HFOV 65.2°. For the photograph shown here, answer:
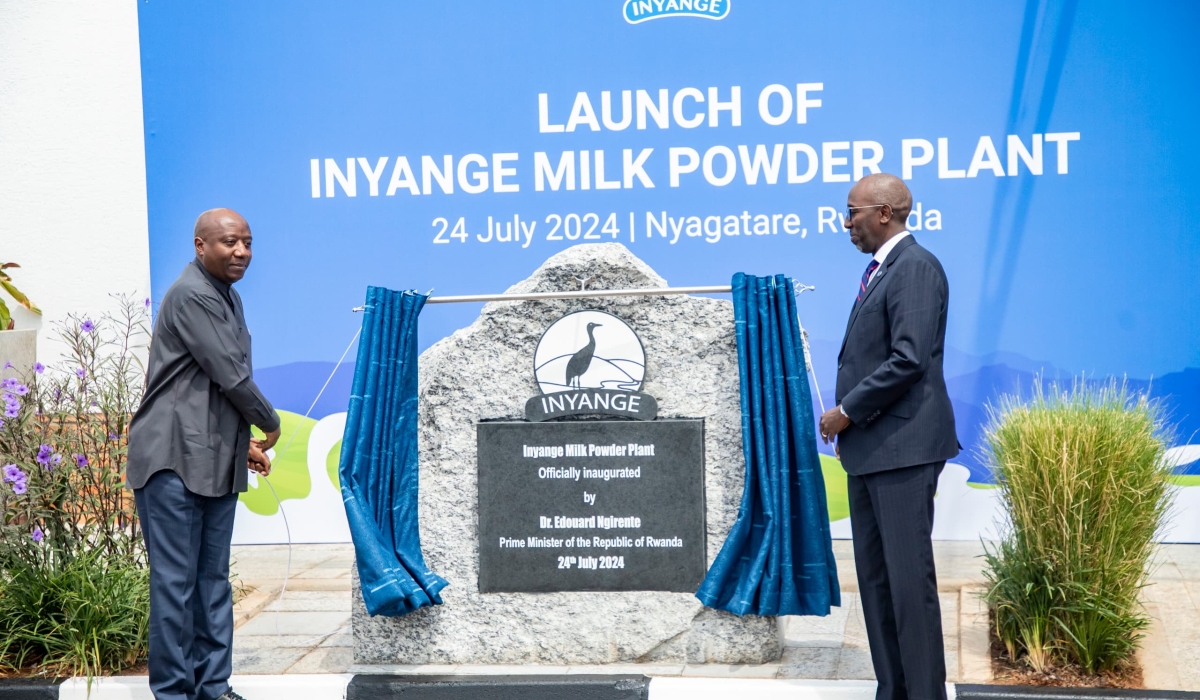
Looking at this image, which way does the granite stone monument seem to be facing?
toward the camera

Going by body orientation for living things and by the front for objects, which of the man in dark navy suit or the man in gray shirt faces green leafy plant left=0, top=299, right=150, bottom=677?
the man in dark navy suit

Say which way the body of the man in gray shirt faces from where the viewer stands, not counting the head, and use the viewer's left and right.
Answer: facing to the right of the viewer

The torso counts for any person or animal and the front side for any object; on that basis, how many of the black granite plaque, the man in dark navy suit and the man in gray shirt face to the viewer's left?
1

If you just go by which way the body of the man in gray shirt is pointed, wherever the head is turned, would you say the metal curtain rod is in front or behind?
in front

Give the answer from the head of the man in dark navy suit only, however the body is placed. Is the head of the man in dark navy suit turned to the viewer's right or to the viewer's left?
to the viewer's left

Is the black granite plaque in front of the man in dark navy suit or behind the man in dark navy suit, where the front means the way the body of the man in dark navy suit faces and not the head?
in front

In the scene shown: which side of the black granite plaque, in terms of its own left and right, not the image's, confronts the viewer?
front

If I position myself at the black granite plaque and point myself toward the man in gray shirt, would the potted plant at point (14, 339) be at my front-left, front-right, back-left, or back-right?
front-right

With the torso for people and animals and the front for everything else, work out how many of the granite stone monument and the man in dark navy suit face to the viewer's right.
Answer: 0

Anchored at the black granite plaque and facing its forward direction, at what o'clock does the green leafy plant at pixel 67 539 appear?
The green leafy plant is roughly at 3 o'clock from the black granite plaque.

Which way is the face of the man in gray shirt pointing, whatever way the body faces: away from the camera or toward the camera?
toward the camera

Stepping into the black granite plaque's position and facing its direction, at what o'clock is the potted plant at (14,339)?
The potted plant is roughly at 4 o'clock from the black granite plaque.
